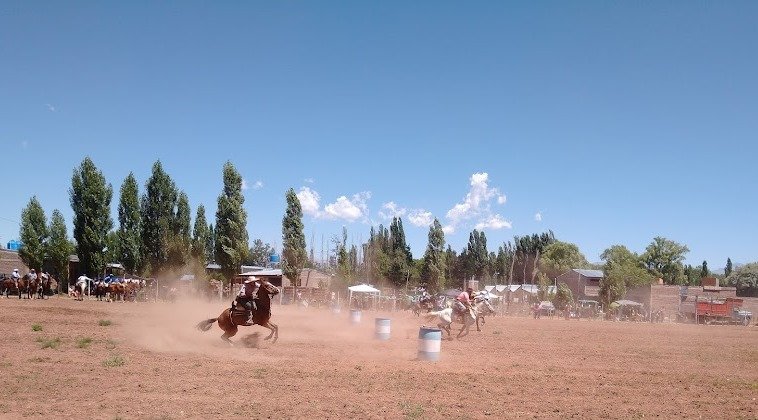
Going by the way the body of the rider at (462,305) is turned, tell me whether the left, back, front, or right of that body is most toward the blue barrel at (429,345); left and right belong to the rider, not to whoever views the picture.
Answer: right

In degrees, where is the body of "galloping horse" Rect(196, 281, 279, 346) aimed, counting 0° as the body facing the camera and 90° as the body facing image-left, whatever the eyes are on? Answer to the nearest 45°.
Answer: approximately 270°

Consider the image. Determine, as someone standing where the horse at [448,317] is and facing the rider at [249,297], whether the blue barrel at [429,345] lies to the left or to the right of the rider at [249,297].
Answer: left

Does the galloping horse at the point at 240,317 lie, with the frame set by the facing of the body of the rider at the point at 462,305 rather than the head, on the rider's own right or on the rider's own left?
on the rider's own right

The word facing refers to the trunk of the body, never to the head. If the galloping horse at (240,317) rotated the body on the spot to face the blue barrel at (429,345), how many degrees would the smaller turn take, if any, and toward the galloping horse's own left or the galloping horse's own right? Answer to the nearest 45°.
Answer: approximately 45° to the galloping horse's own right

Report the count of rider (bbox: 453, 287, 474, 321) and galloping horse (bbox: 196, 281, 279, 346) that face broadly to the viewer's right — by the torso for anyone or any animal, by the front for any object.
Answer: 2

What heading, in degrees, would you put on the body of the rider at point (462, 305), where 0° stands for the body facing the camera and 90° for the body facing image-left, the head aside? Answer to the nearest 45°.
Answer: approximately 270°
